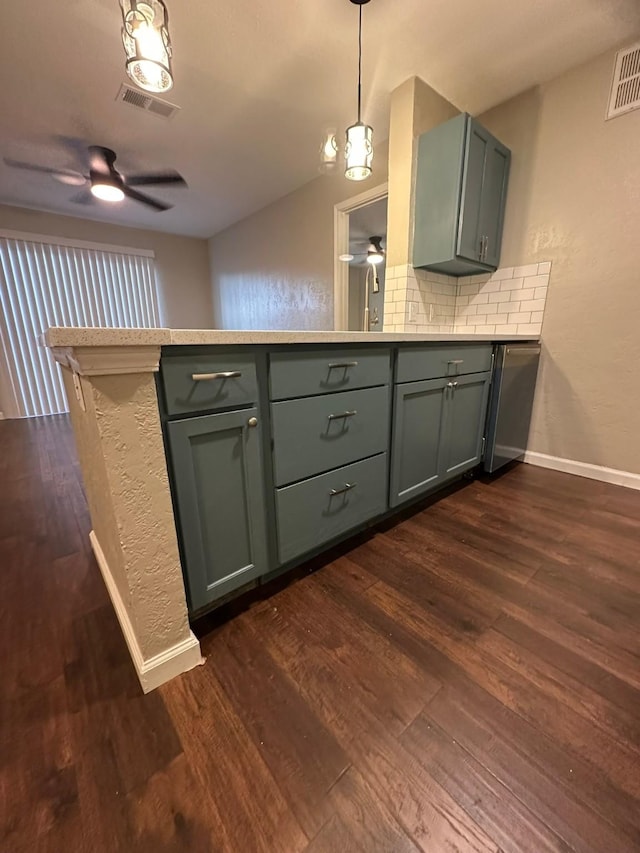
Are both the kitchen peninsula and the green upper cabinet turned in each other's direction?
no

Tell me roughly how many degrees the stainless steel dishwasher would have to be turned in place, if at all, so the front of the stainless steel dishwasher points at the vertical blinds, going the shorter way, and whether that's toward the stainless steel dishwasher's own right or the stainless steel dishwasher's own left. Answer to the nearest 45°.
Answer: approximately 135° to the stainless steel dishwasher's own right

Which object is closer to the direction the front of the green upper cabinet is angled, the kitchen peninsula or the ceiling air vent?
the kitchen peninsula

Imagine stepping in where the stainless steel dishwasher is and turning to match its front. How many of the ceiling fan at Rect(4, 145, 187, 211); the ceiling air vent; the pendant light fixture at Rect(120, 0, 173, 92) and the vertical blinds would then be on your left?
0

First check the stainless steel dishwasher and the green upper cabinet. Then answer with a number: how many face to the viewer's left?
0

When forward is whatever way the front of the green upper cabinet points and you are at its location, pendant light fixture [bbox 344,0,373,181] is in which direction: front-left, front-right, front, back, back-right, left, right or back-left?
right

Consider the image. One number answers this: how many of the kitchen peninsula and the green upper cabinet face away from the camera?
0

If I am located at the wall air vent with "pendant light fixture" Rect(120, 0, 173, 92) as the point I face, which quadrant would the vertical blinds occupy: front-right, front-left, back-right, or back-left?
front-right

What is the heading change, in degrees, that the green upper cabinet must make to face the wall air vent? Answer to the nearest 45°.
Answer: approximately 45° to its left

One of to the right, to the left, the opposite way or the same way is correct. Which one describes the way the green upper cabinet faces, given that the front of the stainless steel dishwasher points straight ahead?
the same way

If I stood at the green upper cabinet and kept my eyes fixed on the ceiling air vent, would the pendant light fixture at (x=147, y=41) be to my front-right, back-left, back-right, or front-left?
front-left

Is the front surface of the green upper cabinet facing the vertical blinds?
no

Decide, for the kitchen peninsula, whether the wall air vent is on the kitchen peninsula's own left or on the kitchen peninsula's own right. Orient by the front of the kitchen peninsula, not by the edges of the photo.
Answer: on the kitchen peninsula's own left
